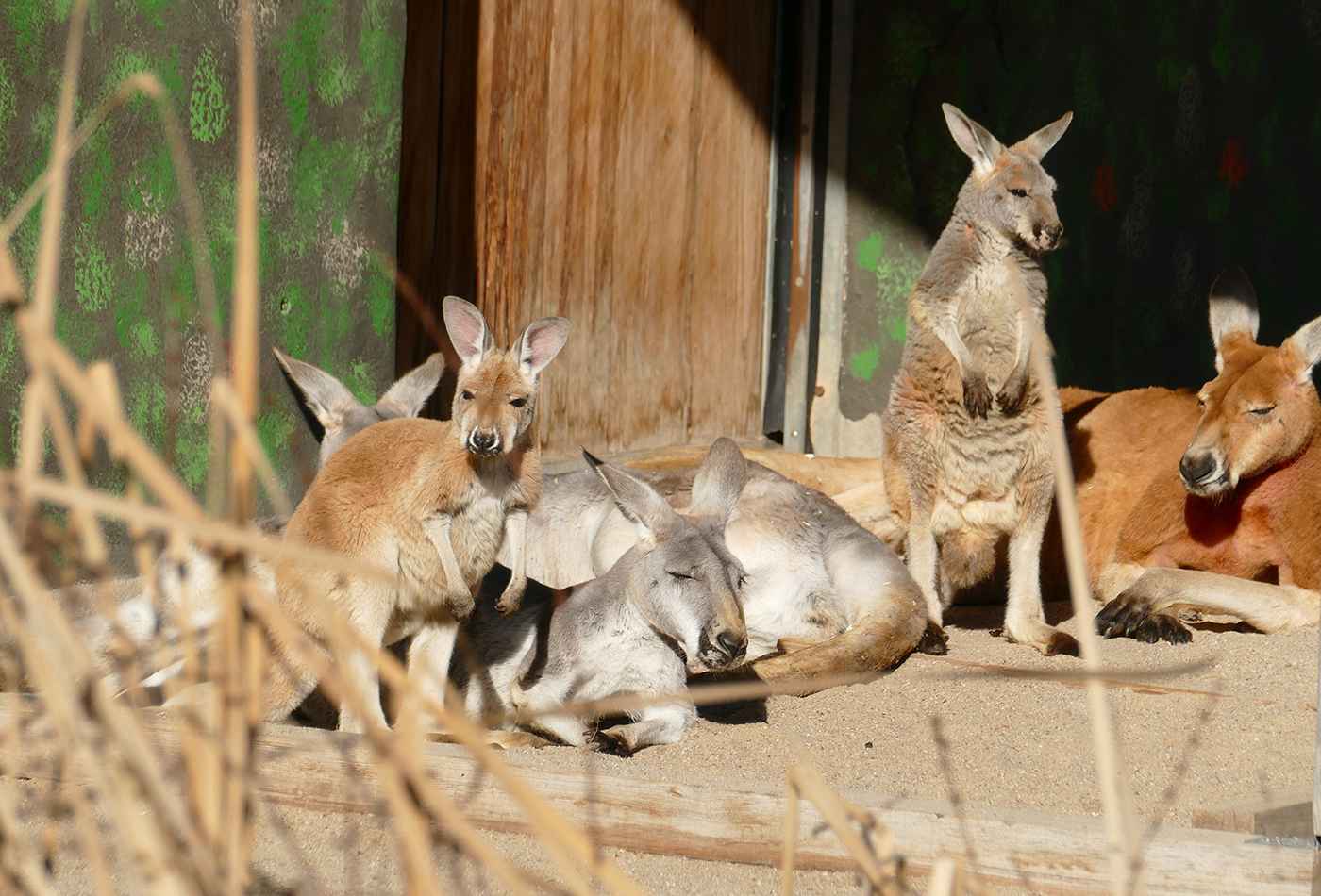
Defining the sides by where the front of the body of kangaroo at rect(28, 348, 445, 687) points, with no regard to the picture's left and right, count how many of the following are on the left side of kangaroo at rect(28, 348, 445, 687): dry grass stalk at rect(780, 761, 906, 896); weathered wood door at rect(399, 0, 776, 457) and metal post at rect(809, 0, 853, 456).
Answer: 2

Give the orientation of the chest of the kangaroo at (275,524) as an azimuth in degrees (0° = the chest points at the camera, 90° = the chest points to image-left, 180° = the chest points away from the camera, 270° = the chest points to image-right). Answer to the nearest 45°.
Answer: approximately 315°

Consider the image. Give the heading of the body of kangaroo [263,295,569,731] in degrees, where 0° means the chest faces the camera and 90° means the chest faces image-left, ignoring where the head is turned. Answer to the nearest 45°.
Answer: approximately 315°

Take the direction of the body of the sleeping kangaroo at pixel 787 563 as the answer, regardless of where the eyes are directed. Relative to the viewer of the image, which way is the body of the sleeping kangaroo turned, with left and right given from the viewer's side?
facing to the left of the viewer

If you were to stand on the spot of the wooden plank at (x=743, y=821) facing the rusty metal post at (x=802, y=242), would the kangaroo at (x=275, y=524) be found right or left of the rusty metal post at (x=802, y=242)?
left

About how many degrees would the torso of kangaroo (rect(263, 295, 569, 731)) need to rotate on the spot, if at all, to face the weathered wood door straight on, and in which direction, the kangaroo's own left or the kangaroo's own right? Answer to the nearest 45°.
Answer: approximately 135° to the kangaroo's own left

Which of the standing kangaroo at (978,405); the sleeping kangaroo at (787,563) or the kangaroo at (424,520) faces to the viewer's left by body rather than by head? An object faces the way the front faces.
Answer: the sleeping kangaroo

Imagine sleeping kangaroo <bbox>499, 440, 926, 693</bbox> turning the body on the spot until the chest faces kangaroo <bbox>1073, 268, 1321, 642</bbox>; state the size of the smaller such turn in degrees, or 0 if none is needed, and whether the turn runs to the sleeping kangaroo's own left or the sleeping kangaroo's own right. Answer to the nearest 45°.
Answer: approximately 180°

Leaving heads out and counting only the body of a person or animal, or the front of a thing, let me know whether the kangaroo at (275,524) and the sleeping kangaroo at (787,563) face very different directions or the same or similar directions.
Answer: very different directions

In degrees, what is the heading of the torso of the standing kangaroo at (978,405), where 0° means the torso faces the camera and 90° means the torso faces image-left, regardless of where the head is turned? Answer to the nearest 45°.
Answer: approximately 315°
